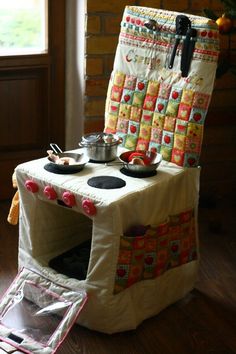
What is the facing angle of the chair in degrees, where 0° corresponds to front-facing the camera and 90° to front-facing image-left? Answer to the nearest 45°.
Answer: approximately 45°
